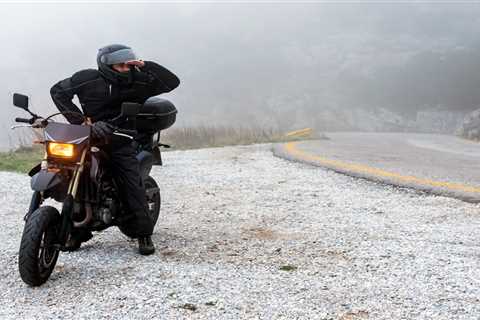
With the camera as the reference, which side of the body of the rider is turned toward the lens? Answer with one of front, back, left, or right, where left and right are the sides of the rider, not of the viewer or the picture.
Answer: front
